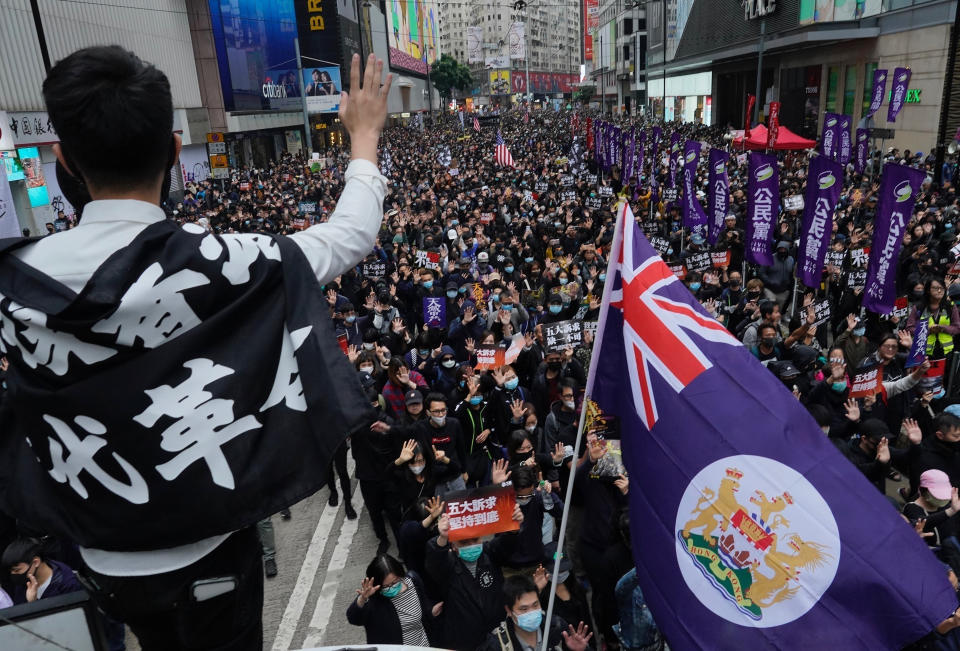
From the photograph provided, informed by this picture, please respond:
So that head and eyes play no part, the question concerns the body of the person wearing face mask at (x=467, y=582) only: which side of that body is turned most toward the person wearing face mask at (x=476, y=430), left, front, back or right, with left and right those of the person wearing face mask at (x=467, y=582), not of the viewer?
back

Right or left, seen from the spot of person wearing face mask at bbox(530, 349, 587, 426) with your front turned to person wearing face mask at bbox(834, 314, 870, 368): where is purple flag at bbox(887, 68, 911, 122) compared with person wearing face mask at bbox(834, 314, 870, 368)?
left

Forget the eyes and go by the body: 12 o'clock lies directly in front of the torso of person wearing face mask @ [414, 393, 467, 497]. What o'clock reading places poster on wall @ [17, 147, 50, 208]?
The poster on wall is roughly at 5 o'clock from the person wearing face mask.

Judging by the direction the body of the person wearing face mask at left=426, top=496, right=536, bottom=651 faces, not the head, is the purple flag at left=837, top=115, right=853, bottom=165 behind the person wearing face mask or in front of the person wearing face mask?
behind

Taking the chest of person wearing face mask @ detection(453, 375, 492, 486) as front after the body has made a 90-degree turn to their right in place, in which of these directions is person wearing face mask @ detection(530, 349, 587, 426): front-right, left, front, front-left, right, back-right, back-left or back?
back-right

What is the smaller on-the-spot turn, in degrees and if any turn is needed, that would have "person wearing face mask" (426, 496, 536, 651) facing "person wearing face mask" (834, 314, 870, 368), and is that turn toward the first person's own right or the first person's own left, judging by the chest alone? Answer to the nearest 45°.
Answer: approximately 135° to the first person's own left

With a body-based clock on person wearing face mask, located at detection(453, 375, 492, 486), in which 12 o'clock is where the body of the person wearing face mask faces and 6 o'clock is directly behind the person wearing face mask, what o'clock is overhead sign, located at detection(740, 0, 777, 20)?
The overhead sign is roughly at 7 o'clock from the person wearing face mask.

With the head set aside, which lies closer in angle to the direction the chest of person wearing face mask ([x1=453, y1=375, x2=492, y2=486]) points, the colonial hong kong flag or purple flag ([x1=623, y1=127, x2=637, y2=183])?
the colonial hong kong flag

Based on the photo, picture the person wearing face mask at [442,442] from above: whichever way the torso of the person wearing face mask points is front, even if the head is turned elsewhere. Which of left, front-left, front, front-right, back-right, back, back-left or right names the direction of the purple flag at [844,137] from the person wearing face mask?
back-left
